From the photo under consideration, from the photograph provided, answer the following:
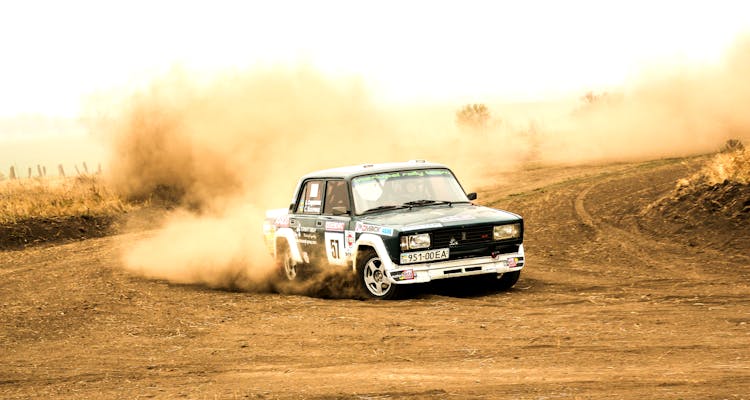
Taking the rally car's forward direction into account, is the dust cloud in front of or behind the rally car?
behind

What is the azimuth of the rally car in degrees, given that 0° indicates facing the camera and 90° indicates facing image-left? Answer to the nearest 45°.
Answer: approximately 315°
